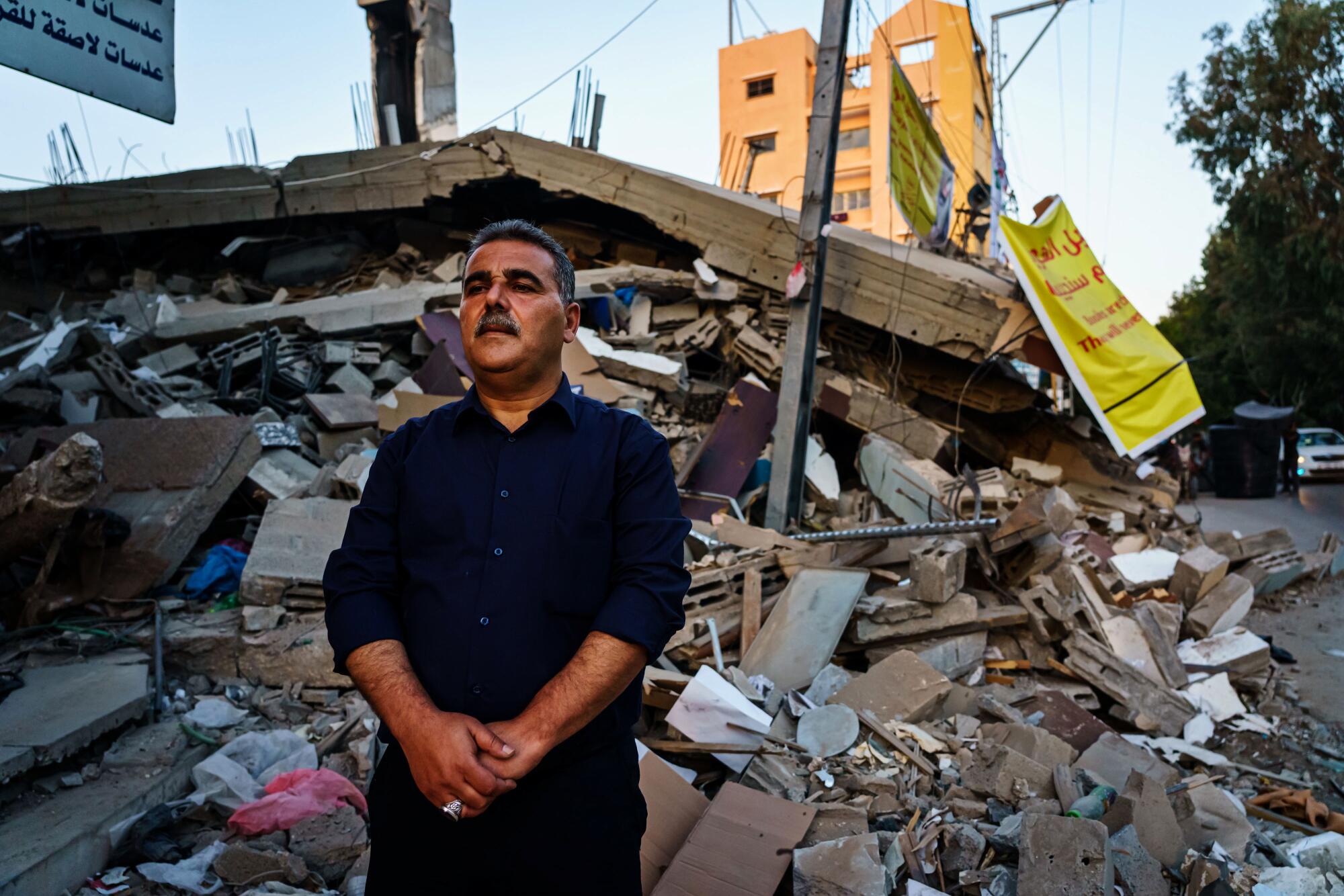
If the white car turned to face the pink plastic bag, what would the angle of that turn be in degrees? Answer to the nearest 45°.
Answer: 0° — it already faces it

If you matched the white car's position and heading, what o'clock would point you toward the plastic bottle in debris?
The plastic bottle in debris is roughly at 12 o'clock from the white car.

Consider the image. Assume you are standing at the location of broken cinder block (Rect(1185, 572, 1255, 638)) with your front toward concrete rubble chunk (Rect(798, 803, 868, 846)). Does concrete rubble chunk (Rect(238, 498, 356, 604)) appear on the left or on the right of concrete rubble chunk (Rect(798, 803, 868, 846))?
right

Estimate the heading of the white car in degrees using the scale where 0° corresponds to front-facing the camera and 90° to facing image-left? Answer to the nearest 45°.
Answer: approximately 0°

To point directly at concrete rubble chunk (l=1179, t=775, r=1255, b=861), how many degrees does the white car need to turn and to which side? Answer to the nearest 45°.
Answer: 0° — it already faces it

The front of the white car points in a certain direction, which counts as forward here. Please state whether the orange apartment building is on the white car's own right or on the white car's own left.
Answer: on the white car's own right

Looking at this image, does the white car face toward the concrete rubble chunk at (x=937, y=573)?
yes

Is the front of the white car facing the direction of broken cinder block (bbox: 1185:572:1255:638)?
yes

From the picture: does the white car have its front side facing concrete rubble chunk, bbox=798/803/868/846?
yes

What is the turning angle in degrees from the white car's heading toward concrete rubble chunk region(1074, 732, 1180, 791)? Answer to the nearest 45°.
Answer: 0° — it already faces it
